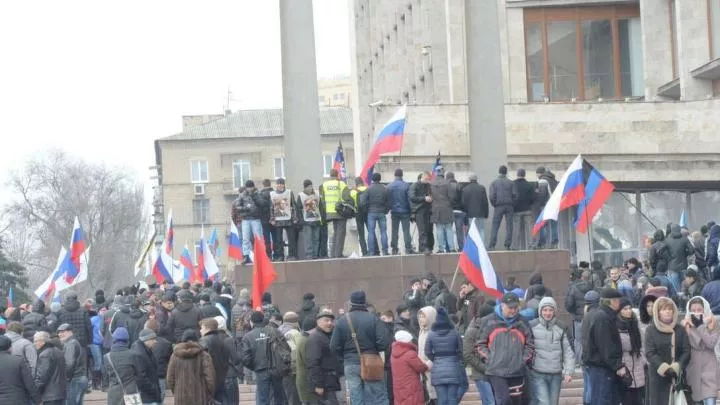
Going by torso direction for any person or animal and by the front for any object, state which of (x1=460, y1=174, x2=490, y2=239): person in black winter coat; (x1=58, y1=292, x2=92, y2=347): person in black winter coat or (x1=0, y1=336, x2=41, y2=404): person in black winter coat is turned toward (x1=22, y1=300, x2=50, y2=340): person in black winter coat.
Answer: (x1=0, y1=336, x2=41, y2=404): person in black winter coat

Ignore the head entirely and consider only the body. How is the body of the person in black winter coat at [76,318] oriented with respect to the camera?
away from the camera

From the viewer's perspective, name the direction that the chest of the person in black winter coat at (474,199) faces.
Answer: away from the camera

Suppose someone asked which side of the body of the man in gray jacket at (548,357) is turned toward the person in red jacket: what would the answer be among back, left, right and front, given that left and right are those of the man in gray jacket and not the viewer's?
right

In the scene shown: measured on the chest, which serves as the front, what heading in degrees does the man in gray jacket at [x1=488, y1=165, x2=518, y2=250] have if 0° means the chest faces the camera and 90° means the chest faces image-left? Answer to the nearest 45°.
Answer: approximately 180°

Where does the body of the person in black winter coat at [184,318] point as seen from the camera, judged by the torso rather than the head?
away from the camera

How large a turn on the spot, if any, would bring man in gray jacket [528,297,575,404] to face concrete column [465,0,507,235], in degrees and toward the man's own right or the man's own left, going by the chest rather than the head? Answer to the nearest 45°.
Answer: approximately 180°

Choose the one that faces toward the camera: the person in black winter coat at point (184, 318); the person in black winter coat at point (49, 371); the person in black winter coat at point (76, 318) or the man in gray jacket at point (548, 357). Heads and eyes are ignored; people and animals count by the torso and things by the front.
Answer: the man in gray jacket
